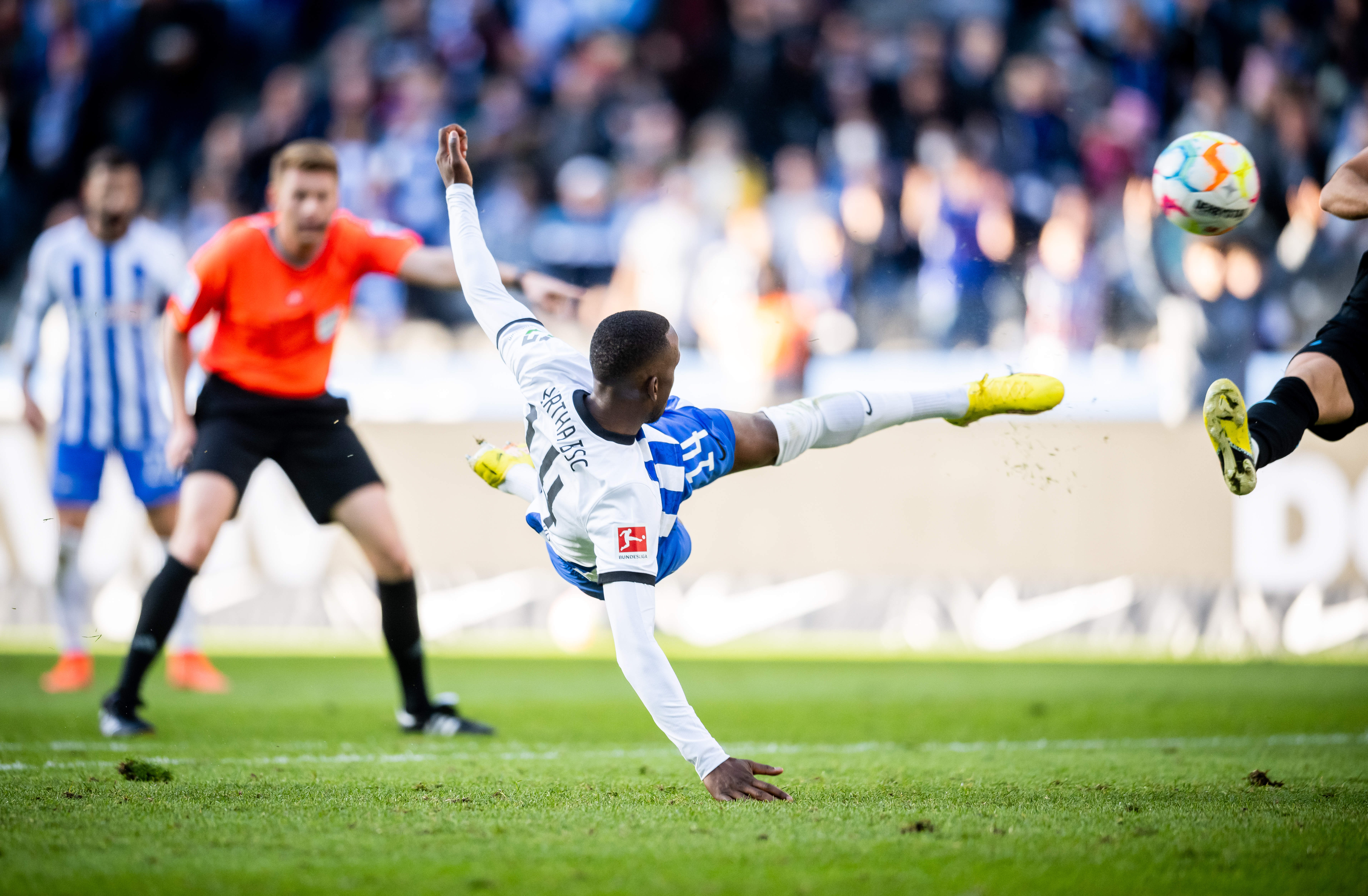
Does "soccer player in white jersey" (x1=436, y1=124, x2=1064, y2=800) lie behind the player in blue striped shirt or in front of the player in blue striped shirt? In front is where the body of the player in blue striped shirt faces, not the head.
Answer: in front

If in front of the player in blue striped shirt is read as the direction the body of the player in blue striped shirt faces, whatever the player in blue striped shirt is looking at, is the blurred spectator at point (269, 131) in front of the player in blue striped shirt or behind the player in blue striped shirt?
behind

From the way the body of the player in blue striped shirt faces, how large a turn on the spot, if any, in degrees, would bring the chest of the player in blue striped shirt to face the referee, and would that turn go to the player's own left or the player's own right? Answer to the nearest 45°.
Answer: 0° — they already face them

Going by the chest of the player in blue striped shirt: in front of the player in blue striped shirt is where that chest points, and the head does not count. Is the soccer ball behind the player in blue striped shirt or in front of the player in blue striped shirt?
in front

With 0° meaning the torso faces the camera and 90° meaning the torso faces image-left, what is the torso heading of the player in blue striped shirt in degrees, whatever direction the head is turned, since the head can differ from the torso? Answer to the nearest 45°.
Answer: approximately 0°

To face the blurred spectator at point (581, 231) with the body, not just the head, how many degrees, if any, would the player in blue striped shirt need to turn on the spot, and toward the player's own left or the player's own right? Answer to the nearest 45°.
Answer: approximately 135° to the player's own left

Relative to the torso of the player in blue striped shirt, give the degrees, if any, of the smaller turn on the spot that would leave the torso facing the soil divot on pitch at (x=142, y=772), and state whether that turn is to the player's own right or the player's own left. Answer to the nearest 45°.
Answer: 0° — they already face it
